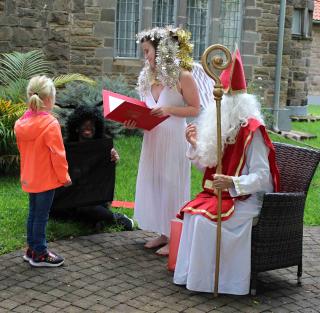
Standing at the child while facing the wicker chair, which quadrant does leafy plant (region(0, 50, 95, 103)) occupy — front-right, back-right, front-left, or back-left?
back-left

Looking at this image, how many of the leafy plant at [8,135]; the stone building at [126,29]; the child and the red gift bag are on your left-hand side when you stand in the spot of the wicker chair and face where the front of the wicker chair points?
0

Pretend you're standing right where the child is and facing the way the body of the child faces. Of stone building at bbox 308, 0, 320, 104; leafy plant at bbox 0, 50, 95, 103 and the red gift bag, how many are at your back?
0

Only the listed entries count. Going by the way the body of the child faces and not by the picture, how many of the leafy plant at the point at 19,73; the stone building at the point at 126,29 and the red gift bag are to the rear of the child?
0

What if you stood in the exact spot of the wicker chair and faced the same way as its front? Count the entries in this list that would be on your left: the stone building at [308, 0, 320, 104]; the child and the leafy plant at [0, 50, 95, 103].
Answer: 0

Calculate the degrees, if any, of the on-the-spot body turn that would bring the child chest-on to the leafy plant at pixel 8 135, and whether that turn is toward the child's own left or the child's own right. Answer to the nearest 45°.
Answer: approximately 45° to the child's own left

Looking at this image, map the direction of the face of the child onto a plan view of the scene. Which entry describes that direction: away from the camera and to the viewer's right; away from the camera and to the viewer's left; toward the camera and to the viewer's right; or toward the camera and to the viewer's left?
away from the camera and to the viewer's right

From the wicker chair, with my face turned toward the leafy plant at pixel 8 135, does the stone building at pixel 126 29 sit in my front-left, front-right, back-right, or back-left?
front-right

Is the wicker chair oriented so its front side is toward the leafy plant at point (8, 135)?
no

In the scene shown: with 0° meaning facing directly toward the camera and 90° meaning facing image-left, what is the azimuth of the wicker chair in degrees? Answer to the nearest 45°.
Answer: approximately 45°

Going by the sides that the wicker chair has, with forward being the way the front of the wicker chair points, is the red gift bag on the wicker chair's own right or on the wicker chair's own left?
on the wicker chair's own right

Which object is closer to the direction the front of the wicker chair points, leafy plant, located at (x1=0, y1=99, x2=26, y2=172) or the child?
the child

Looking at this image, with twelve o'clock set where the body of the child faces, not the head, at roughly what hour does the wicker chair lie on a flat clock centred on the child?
The wicker chair is roughly at 2 o'clock from the child.

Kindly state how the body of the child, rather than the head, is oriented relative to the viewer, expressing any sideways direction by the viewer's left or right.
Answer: facing away from the viewer and to the right of the viewer

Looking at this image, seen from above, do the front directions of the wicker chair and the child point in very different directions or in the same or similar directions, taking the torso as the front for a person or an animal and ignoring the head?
very different directions

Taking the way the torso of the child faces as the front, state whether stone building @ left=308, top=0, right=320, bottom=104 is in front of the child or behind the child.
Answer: in front
